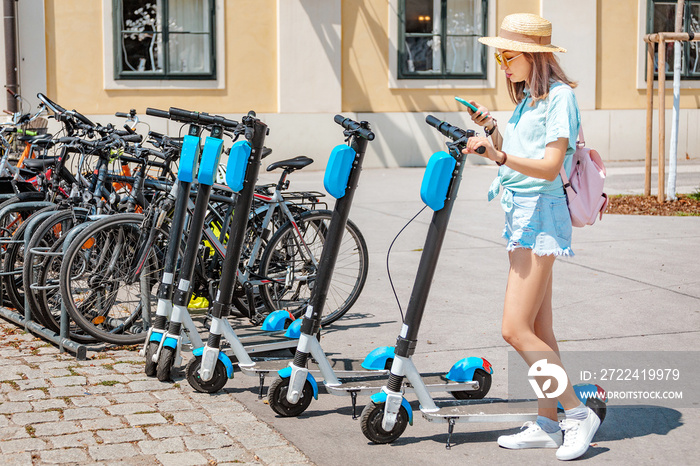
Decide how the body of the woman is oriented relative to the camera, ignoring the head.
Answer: to the viewer's left

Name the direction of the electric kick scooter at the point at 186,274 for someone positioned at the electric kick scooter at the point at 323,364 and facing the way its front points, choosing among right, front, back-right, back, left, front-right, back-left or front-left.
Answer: front-right

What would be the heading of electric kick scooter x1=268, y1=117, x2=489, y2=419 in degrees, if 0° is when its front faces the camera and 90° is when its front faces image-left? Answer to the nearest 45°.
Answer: approximately 90°

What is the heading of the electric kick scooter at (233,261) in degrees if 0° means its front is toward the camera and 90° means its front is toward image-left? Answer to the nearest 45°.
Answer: approximately 90°

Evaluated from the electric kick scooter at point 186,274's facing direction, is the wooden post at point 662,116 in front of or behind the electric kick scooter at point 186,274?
behind

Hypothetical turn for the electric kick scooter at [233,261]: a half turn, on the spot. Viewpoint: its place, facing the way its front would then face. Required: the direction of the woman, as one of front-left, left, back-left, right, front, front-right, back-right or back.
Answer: front-right

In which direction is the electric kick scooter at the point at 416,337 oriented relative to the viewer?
to the viewer's left

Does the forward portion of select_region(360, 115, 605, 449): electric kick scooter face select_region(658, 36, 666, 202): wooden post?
no

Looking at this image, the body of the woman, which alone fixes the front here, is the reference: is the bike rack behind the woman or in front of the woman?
in front

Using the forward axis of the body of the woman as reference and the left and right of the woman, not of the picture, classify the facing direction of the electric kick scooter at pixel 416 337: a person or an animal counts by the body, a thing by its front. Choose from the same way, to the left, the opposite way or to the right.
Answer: the same way

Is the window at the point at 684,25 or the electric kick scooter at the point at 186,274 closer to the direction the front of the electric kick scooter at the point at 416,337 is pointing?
the electric kick scooter

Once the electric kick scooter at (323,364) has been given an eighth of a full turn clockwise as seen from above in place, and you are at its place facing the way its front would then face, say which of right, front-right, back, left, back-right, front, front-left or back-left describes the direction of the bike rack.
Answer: front

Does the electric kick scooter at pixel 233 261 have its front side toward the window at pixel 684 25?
no
